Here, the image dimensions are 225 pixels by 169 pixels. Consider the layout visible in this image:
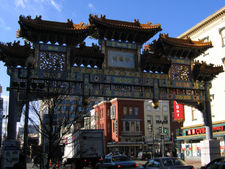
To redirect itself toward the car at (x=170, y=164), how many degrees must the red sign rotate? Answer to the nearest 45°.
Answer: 0° — it already faces it

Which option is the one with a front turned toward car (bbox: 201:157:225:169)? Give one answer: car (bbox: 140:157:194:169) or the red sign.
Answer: the red sign

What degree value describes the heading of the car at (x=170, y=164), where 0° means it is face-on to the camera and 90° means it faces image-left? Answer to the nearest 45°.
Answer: approximately 90°

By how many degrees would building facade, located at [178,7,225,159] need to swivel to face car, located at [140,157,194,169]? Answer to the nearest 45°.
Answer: approximately 45° to its left
